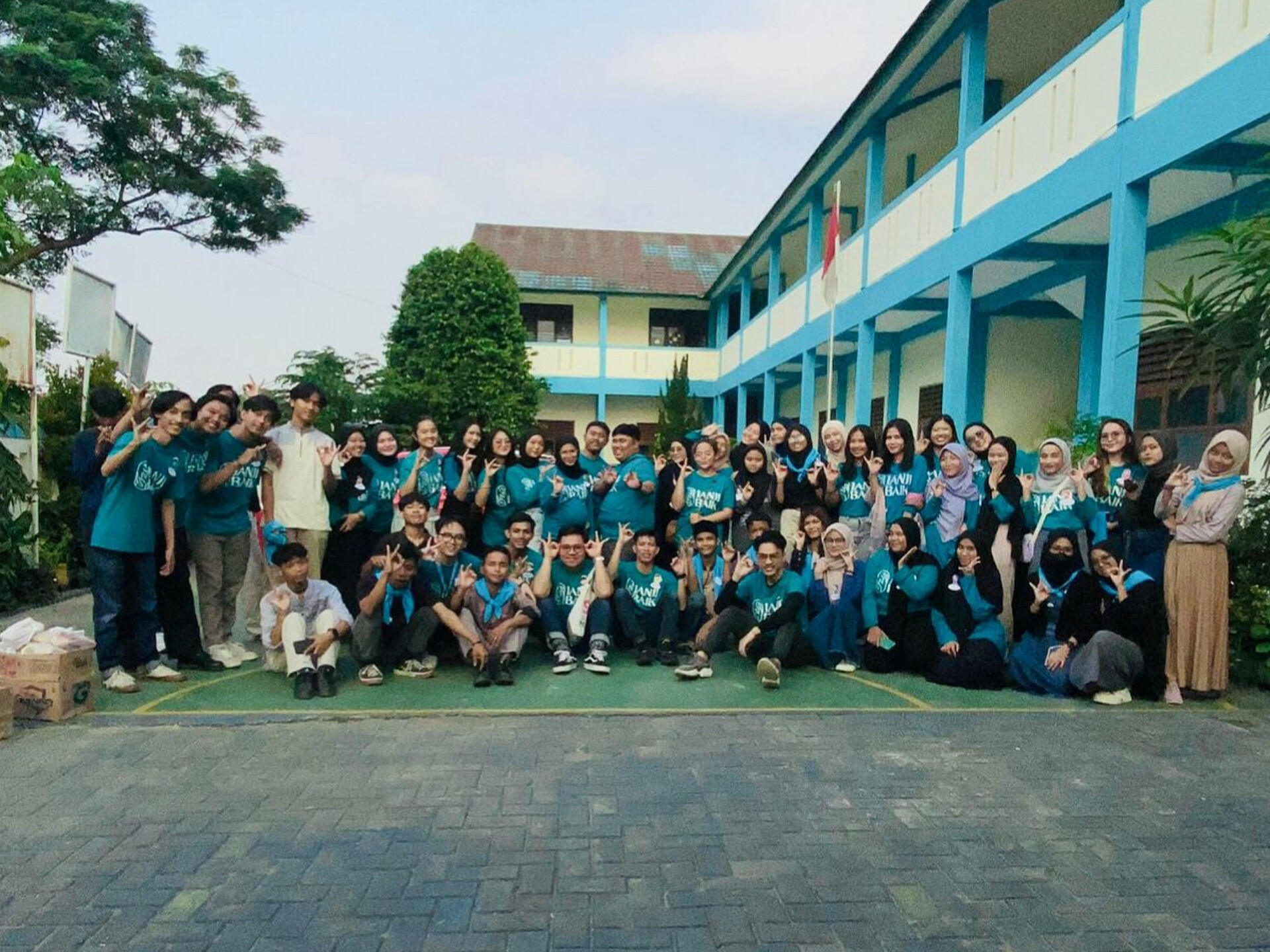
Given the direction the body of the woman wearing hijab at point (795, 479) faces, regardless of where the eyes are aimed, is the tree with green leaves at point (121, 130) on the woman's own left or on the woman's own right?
on the woman's own right

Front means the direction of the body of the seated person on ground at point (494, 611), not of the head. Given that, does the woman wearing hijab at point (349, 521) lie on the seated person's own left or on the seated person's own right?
on the seated person's own right

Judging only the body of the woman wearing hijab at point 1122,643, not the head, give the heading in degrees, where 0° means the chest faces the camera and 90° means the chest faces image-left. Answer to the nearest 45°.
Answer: approximately 45°

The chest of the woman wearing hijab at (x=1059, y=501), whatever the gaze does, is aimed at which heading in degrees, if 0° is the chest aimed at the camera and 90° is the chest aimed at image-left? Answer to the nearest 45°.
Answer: approximately 0°

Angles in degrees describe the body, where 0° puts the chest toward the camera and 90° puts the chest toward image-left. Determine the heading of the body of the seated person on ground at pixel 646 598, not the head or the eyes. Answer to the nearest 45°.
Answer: approximately 0°

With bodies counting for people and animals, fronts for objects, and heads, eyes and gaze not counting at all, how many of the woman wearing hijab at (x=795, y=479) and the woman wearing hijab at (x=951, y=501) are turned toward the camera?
2

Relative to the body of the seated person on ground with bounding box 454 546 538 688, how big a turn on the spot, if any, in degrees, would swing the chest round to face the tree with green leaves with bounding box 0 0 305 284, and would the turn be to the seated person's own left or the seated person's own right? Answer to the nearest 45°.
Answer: approximately 135° to the seated person's own right

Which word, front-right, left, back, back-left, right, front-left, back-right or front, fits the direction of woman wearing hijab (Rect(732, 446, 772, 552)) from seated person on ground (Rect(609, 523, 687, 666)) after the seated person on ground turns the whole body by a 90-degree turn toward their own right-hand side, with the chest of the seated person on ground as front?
back-right

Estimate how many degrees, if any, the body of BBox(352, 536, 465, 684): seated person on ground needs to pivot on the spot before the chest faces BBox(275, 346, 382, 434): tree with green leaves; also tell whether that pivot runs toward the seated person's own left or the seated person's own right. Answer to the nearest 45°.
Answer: approximately 180°
